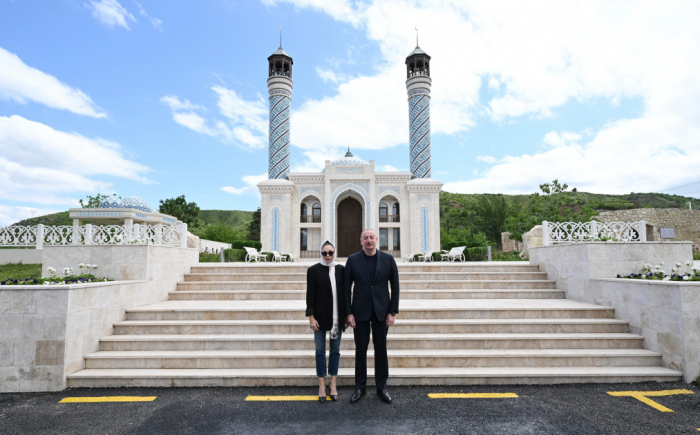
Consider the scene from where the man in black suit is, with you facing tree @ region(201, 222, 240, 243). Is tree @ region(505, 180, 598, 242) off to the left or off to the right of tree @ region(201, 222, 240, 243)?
right

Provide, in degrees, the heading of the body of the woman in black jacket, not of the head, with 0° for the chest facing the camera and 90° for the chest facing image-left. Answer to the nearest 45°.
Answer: approximately 0°

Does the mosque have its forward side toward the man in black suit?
yes

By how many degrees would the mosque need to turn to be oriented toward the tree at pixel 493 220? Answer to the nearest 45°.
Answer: approximately 135° to its left

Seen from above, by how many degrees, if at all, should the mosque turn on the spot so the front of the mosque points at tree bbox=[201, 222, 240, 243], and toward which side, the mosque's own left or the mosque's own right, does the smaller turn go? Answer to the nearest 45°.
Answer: approximately 135° to the mosque's own right

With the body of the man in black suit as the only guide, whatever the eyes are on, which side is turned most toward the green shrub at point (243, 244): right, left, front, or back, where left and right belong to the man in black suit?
back

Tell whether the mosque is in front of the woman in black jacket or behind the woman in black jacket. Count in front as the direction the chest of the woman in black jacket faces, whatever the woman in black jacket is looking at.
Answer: behind
